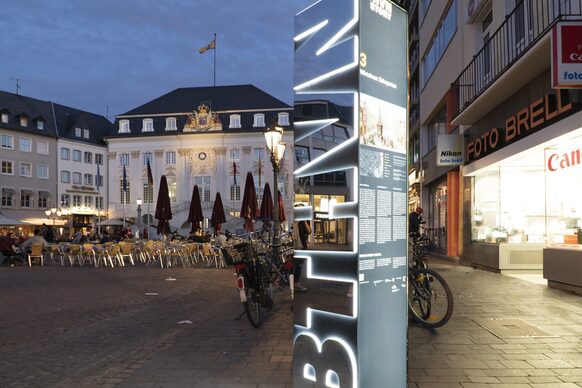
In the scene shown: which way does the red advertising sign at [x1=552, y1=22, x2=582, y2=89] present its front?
toward the camera

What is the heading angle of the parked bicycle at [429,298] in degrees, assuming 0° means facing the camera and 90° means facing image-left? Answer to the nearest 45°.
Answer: approximately 315°

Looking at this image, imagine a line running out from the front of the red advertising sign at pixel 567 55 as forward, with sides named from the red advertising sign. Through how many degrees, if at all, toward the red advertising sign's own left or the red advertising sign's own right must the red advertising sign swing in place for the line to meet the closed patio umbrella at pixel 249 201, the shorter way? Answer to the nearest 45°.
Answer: approximately 135° to the red advertising sign's own right

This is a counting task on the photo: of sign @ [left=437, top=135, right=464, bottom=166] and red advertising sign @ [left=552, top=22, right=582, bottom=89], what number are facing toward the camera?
2

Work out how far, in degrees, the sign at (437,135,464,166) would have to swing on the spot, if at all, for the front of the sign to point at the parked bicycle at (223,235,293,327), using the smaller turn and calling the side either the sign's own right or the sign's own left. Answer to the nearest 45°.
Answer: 0° — it already faces it

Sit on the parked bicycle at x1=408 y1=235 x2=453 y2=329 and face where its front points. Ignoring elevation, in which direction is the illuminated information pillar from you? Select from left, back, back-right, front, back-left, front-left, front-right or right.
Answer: front-right

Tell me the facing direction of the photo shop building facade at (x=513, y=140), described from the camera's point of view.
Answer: facing the viewer and to the left of the viewer
